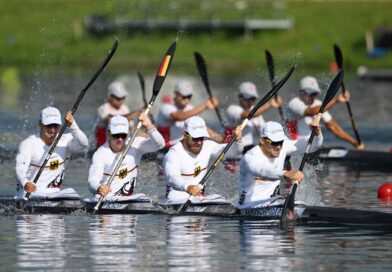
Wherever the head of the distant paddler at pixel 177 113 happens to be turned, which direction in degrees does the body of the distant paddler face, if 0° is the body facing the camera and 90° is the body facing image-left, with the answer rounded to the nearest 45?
approximately 315°
